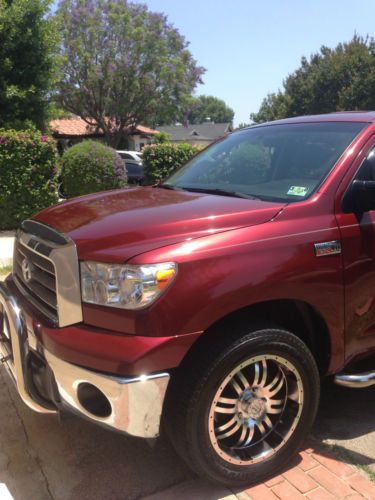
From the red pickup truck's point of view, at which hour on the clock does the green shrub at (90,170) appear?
The green shrub is roughly at 4 o'clock from the red pickup truck.

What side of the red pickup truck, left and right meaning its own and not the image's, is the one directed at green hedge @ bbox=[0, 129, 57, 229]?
right

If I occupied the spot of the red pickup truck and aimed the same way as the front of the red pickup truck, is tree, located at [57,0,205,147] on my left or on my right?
on my right

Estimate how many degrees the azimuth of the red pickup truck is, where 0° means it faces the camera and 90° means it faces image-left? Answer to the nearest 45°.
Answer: approximately 45°

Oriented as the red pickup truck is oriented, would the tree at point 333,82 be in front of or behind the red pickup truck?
behind

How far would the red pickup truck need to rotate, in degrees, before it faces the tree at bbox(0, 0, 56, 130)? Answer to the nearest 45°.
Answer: approximately 135° to its right

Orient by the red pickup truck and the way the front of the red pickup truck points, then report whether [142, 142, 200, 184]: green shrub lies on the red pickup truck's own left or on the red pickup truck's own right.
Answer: on the red pickup truck's own right
